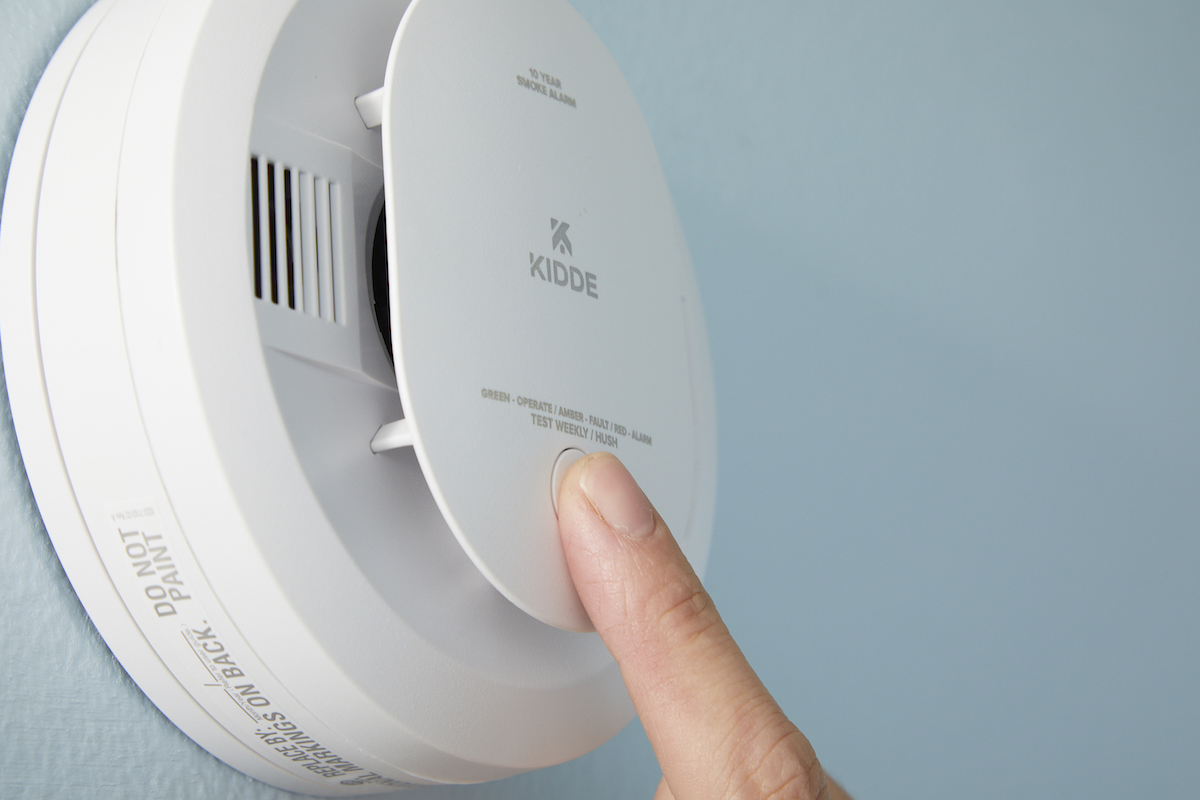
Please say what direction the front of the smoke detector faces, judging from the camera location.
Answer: facing the viewer and to the right of the viewer
